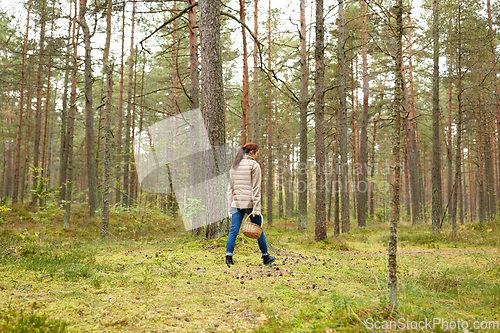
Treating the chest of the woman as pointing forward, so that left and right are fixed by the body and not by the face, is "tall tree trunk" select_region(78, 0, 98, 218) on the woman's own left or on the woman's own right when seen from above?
on the woman's own left

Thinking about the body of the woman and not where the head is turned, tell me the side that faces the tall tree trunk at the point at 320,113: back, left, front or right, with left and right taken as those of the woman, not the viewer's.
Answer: front

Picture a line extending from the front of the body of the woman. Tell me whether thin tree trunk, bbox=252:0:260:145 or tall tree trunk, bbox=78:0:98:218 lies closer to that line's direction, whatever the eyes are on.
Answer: the thin tree trunk

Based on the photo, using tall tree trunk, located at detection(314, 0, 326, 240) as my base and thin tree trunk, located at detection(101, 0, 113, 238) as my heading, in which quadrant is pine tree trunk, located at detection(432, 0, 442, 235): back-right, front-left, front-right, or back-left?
back-right

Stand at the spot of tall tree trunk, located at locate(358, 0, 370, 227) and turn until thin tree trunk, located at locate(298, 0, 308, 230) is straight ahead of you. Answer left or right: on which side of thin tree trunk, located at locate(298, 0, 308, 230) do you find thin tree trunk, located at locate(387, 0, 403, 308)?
left

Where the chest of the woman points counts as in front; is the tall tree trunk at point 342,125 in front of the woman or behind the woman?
in front

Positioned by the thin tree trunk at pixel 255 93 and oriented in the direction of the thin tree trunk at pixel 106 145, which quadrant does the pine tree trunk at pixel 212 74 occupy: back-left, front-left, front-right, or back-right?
front-left

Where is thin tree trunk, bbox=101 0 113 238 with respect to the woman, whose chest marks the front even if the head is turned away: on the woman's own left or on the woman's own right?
on the woman's own left

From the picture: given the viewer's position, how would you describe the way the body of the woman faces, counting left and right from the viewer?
facing away from the viewer and to the right of the viewer

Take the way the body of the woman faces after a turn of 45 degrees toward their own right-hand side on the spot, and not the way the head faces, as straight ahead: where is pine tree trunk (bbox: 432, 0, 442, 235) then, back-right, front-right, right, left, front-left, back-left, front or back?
front-left
